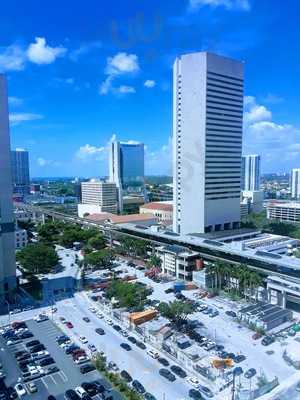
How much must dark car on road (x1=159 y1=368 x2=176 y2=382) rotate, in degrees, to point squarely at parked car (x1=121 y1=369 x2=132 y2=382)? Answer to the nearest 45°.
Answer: approximately 45° to its left

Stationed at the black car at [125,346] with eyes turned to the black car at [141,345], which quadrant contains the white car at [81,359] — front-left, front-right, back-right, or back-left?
back-right

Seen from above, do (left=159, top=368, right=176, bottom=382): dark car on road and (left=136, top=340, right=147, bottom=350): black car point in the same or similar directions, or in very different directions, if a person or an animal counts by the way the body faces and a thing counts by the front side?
same or similar directions

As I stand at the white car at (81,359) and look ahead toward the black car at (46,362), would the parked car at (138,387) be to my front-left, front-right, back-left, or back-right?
back-left

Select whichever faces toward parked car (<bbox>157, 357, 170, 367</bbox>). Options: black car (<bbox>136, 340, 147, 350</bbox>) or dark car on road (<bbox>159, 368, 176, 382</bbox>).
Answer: the black car

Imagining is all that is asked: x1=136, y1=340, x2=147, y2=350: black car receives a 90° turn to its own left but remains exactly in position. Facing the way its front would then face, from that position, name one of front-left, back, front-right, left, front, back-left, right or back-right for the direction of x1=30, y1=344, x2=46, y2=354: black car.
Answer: front-right

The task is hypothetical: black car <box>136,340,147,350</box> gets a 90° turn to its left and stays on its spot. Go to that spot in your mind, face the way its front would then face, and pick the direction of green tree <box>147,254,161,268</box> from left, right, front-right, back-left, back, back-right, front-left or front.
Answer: back-right

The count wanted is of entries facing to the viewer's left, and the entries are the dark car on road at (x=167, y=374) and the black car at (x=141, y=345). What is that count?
0

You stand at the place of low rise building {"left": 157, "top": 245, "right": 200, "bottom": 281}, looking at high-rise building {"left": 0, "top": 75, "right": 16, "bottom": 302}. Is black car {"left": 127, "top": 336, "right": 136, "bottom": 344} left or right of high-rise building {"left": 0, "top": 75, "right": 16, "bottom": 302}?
left
